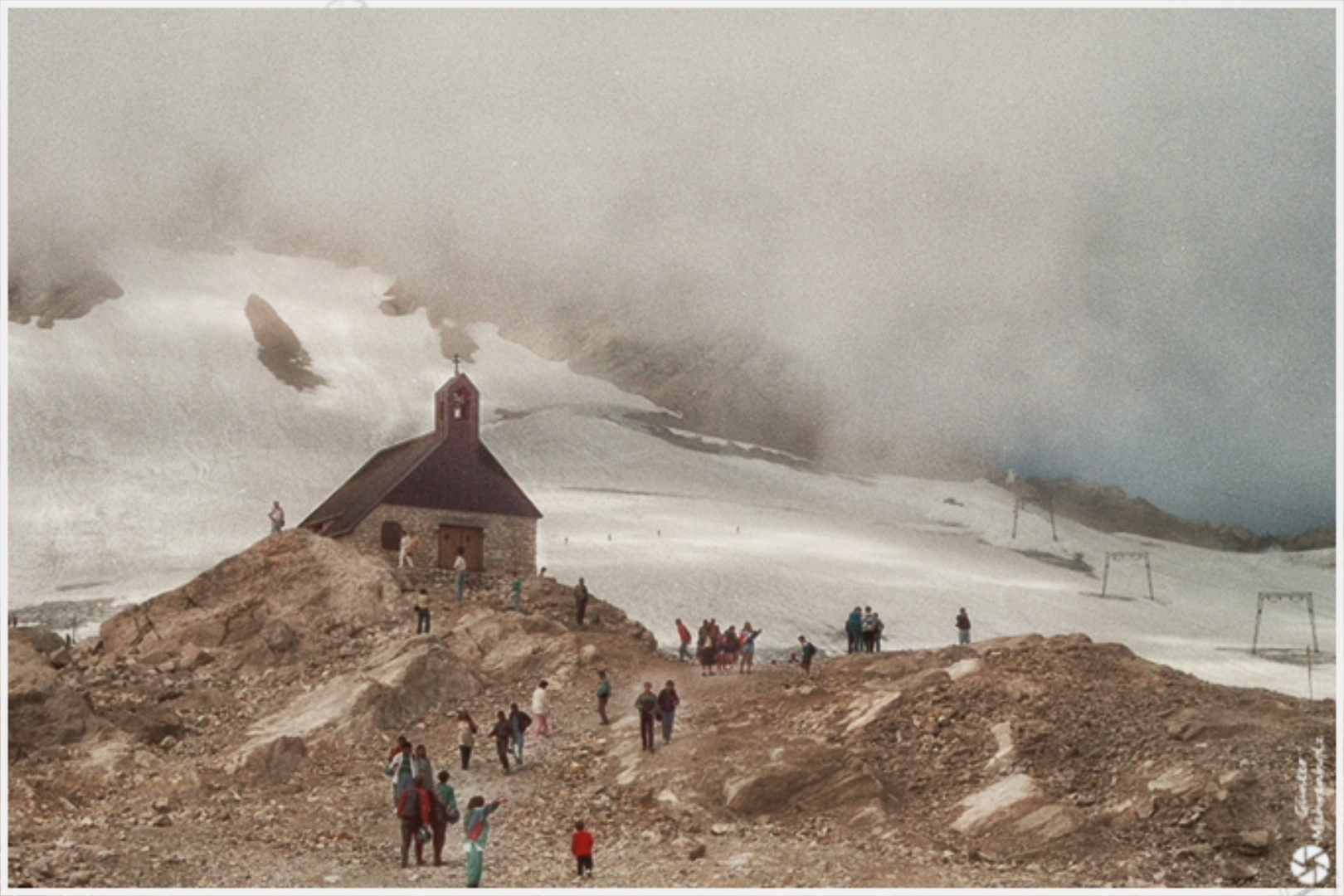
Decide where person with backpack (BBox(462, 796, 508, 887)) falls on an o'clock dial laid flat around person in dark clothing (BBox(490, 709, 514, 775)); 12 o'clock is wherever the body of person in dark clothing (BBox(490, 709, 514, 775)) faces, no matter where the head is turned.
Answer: person with backpack (BBox(462, 796, 508, 887)) is roughly at 6 o'clock from person in dark clothing (BBox(490, 709, 514, 775)).

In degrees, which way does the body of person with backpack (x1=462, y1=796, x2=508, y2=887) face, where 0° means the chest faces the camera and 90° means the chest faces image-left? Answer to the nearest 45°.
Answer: approximately 225°

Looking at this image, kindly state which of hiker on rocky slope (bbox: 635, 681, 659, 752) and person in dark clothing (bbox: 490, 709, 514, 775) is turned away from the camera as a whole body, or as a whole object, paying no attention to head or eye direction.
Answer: the person in dark clothing

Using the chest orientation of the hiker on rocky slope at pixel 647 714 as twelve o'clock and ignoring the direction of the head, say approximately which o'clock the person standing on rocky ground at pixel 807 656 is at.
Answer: The person standing on rocky ground is roughly at 7 o'clock from the hiker on rocky slope.

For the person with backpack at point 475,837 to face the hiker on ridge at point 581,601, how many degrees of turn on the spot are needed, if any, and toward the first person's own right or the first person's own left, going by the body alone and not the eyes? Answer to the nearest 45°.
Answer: approximately 45° to the first person's own left

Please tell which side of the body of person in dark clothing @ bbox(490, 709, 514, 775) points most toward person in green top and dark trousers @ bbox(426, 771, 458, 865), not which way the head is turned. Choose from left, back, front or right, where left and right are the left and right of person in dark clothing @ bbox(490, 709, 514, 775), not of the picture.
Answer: back

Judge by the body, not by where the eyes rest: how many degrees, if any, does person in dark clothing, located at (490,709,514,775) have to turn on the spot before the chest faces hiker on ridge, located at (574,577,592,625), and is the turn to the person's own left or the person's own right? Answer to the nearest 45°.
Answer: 0° — they already face them

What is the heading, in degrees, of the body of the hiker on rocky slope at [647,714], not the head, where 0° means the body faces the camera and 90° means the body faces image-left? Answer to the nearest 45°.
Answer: approximately 0°
